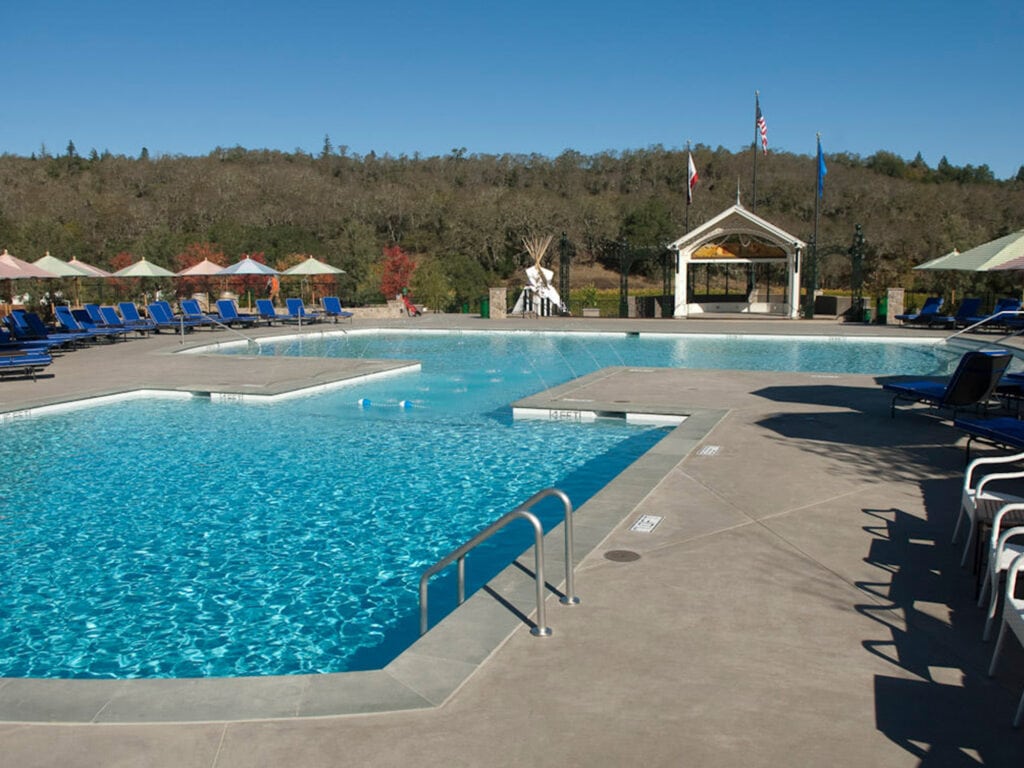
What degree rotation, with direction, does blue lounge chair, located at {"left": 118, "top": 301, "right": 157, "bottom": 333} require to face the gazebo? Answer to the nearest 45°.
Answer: approximately 45° to its left

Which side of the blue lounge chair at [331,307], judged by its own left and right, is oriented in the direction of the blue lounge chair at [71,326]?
right

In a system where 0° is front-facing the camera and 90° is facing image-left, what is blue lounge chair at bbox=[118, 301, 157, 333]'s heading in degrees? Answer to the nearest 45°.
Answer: approximately 315°

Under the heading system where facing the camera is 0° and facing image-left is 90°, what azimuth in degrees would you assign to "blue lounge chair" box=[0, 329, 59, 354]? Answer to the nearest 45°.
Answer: approximately 270°

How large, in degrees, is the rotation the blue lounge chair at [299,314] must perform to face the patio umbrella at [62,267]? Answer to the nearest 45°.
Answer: approximately 90° to its right

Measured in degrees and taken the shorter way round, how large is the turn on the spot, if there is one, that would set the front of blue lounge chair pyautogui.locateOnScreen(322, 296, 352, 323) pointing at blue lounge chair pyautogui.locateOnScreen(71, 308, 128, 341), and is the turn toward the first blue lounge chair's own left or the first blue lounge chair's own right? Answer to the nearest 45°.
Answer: approximately 90° to the first blue lounge chair's own right

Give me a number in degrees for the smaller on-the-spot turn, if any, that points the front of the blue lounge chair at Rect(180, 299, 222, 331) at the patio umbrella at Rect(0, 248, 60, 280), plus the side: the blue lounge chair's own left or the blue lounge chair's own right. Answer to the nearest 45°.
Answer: approximately 90° to the blue lounge chair's own right

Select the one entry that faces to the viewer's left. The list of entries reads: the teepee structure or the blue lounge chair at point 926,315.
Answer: the blue lounge chair

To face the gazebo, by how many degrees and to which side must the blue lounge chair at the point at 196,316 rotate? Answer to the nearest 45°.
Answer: approximately 45° to its left
